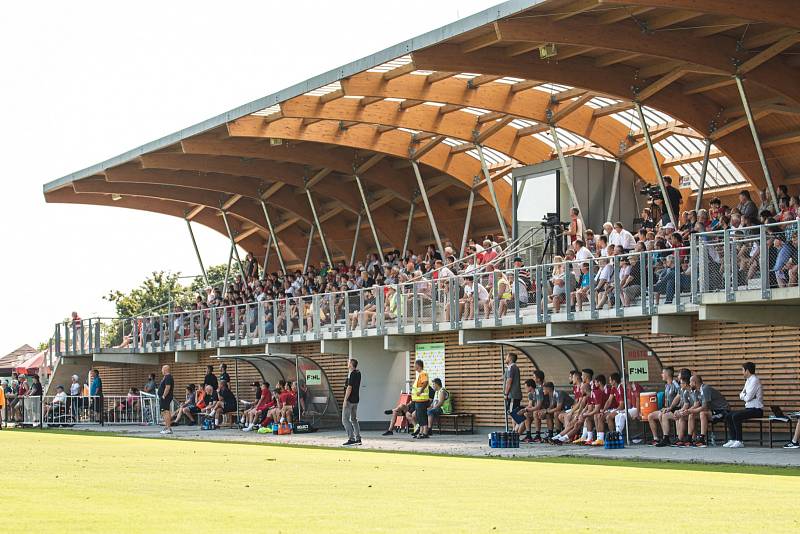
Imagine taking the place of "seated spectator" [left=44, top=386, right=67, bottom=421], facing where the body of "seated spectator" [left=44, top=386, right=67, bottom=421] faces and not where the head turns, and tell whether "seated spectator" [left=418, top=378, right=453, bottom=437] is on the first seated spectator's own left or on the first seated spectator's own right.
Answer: on the first seated spectator's own left

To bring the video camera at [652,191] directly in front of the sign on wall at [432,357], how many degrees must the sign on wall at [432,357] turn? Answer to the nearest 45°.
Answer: approximately 135° to its left

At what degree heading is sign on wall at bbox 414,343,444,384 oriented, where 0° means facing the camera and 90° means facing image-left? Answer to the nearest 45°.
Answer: approximately 45°

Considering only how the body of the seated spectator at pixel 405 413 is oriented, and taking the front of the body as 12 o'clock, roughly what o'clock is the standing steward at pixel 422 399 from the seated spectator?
The standing steward is roughly at 10 o'clock from the seated spectator.

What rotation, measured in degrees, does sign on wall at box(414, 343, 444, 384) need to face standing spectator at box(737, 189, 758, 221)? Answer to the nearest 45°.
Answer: approximately 90° to its left

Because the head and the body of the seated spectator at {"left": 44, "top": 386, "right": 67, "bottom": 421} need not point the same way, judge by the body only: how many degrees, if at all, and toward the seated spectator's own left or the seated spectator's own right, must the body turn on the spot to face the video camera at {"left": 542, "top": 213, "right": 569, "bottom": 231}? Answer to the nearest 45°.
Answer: approximately 90° to the seated spectator's own left

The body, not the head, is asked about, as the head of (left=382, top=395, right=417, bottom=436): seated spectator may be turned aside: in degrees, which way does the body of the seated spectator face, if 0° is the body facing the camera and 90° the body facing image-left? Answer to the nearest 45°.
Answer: approximately 45°
